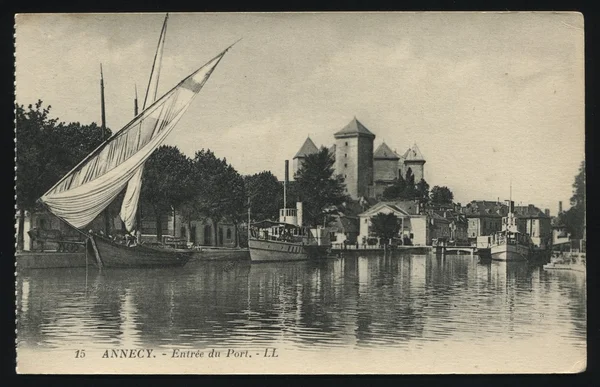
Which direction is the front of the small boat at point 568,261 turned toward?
to the viewer's left

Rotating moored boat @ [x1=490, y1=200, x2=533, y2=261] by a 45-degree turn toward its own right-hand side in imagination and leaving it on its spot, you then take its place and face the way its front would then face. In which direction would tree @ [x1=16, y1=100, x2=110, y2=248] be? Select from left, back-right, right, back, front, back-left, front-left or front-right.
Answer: front

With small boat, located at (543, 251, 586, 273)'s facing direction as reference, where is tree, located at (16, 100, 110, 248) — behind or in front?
in front

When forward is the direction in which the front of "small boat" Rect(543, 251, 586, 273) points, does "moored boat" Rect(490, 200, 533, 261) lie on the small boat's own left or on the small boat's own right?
on the small boat's own right

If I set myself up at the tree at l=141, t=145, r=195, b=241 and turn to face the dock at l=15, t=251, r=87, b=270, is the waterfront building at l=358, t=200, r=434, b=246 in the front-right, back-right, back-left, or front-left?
back-left

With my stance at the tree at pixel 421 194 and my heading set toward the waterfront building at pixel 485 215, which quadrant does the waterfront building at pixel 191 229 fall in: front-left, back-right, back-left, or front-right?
back-right

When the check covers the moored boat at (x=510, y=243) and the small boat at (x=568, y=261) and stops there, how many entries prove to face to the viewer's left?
1

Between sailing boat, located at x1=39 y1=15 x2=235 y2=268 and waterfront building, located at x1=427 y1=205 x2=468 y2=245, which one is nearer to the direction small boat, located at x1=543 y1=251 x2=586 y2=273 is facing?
the sailing boat

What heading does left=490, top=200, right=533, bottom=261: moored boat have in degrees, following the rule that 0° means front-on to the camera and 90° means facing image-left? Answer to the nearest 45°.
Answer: approximately 0°

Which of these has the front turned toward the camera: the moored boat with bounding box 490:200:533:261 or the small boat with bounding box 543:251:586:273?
the moored boat

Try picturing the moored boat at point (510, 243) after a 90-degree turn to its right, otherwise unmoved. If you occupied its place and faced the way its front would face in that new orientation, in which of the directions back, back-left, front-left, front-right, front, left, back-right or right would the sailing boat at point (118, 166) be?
front-left
